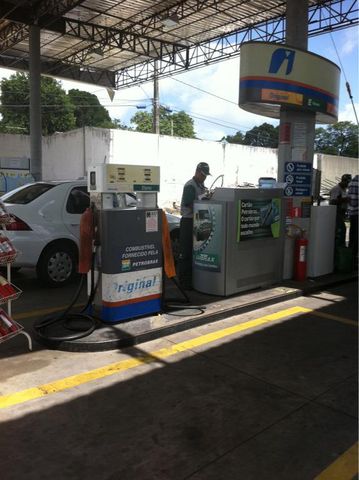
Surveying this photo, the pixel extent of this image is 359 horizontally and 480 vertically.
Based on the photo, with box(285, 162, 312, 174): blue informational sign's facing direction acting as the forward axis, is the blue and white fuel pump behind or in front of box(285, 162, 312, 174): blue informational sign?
in front

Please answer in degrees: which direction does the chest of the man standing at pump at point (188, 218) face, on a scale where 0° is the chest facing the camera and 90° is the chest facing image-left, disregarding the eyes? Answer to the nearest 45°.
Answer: approximately 270°

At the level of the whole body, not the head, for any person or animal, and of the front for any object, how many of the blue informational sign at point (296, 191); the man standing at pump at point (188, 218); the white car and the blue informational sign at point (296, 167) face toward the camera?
2

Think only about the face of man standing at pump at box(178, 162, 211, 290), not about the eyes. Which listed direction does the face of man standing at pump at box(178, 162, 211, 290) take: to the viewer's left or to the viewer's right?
to the viewer's right

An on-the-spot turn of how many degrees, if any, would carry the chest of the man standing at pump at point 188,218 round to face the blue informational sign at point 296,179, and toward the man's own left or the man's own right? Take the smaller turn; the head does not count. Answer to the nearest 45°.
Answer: approximately 45° to the man's own left

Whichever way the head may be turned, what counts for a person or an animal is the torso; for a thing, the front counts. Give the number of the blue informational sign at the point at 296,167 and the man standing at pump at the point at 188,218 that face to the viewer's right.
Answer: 1

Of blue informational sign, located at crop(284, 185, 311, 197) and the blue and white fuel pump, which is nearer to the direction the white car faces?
the blue informational sign
